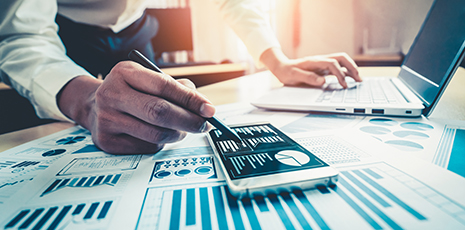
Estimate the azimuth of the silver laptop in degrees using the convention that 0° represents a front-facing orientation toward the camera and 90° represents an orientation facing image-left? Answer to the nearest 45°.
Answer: approximately 90°
